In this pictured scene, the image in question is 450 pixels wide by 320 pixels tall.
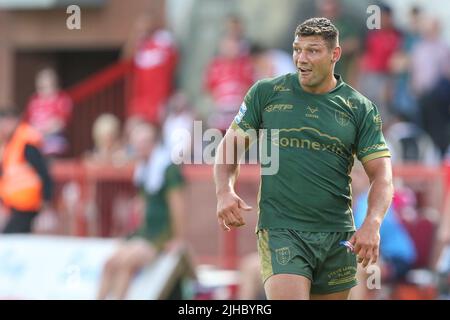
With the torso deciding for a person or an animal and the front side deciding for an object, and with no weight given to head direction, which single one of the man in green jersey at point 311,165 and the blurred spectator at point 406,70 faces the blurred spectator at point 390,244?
the blurred spectator at point 406,70

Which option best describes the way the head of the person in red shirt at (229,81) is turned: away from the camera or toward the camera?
toward the camera

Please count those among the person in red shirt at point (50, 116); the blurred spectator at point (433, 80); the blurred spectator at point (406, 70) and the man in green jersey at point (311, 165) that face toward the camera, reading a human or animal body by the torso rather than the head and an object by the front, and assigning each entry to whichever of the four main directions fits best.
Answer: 4

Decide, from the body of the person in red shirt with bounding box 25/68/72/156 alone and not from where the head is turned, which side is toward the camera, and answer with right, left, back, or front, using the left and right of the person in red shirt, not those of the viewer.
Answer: front

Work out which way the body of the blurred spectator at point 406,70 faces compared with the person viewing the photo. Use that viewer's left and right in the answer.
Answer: facing the viewer

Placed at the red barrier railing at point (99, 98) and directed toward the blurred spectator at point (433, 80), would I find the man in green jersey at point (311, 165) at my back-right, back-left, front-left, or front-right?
front-right

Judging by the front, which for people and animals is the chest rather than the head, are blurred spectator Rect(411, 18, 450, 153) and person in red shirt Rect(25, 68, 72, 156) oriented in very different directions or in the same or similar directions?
same or similar directions

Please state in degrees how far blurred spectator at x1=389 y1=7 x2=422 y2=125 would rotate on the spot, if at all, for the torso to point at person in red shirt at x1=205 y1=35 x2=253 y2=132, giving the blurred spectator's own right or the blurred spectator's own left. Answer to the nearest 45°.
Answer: approximately 90° to the blurred spectator's own right

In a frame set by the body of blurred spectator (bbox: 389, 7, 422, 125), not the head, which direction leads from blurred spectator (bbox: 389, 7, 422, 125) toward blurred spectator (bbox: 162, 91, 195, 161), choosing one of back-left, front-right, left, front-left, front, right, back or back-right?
right

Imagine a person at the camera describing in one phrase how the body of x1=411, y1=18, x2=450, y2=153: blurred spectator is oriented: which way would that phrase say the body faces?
toward the camera

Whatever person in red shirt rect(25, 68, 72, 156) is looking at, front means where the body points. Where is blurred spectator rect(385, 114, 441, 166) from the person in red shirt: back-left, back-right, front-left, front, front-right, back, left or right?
front-left

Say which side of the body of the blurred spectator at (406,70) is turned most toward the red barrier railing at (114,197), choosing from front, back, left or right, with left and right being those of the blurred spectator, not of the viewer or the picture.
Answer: right
